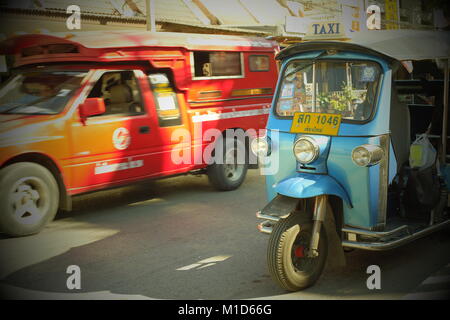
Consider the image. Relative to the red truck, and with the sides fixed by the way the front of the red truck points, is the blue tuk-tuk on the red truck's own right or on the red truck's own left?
on the red truck's own left

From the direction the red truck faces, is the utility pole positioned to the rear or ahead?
to the rear

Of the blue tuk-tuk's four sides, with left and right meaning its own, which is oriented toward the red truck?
right

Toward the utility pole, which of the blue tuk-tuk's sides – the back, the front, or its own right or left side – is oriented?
right

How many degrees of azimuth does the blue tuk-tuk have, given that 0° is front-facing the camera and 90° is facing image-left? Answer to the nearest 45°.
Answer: approximately 45°
